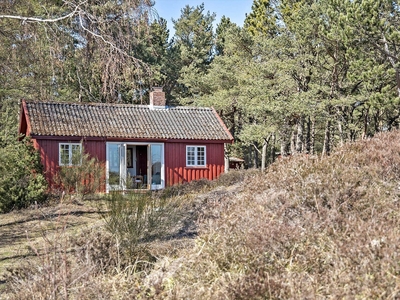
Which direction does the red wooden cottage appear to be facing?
toward the camera

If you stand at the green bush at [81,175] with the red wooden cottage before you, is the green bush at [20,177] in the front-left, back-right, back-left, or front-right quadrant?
back-left

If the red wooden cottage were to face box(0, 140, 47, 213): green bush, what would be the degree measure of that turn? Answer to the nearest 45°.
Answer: approximately 45° to its right

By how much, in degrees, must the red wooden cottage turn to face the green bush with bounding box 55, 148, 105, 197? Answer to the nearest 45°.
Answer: approximately 45° to its right

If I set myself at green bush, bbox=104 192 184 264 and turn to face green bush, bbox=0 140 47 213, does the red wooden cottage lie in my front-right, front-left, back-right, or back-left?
front-right

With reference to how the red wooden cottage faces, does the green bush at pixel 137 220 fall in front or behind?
in front
